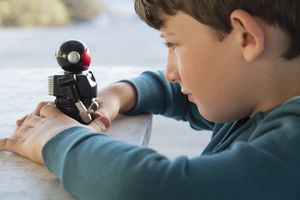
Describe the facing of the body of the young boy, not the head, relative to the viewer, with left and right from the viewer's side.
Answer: facing to the left of the viewer

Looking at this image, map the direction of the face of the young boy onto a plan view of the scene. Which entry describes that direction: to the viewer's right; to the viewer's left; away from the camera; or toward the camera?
to the viewer's left
